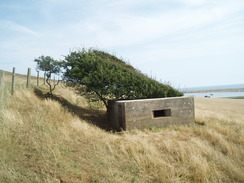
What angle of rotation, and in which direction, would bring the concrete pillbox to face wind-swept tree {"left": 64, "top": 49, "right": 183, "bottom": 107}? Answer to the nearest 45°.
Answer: approximately 135° to its right

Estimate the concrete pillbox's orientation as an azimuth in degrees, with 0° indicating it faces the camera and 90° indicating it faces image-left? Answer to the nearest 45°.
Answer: approximately 0°
